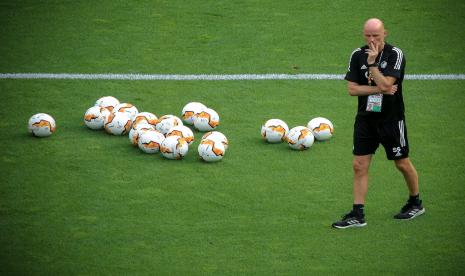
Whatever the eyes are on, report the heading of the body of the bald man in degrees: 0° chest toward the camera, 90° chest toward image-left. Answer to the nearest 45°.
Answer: approximately 45°

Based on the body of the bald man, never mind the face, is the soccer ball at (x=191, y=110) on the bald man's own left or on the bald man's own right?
on the bald man's own right

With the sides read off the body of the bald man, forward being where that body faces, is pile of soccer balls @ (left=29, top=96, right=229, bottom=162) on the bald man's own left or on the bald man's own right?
on the bald man's own right

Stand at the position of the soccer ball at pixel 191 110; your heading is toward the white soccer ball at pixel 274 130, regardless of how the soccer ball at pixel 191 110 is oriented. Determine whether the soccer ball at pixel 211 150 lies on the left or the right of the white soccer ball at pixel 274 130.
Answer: right

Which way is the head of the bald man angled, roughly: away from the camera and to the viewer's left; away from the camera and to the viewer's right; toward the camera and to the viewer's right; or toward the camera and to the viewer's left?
toward the camera and to the viewer's left

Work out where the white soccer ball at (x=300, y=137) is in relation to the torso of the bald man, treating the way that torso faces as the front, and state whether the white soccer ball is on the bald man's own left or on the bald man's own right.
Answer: on the bald man's own right

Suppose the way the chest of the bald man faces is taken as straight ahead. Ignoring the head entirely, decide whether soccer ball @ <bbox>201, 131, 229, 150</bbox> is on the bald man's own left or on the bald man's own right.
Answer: on the bald man's own right
